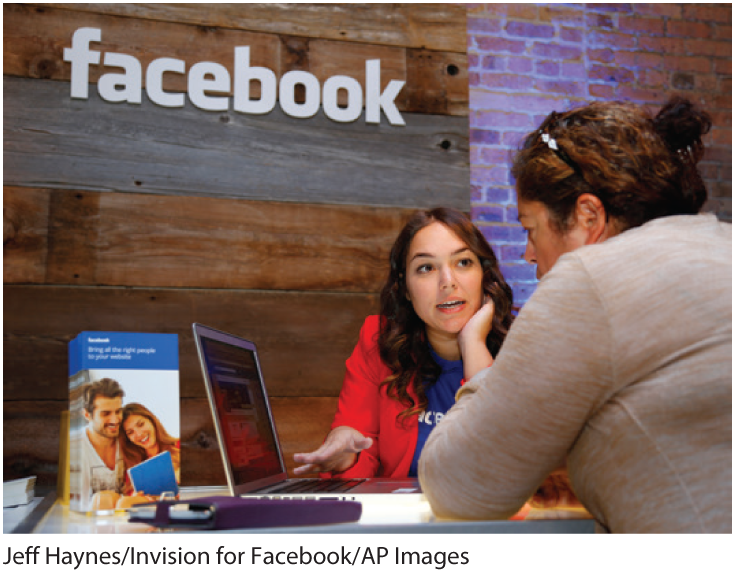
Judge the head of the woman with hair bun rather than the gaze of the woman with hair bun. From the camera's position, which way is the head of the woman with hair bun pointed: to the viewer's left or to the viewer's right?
to the viewer's left

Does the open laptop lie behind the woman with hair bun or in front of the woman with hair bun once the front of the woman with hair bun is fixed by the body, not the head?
in front

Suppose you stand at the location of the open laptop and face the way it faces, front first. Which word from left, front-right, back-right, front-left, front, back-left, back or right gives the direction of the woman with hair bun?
front-right

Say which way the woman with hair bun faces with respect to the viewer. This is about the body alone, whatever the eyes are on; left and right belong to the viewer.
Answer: facing away from the viewer and to the left of the viewer

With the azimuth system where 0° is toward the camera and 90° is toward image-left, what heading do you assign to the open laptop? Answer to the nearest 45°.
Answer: approximately 270°

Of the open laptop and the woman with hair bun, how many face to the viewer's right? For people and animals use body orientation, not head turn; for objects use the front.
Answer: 1
